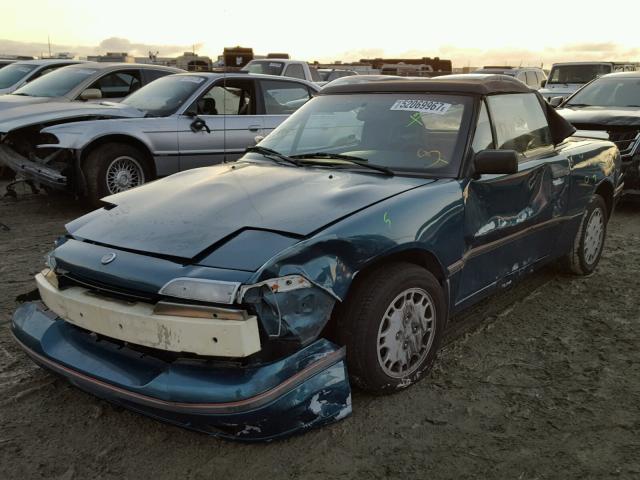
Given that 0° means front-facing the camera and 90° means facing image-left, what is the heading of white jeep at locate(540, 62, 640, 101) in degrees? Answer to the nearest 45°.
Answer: approximately 45°

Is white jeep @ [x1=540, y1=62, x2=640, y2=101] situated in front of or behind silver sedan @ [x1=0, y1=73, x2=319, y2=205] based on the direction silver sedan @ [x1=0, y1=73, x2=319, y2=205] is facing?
behind

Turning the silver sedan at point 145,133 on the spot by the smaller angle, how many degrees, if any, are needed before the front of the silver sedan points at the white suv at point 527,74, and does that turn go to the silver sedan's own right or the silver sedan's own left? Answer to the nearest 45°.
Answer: approximately 180°

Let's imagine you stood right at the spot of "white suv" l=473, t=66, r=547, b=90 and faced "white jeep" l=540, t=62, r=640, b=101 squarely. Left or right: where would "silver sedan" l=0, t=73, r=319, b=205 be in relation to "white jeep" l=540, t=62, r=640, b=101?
right

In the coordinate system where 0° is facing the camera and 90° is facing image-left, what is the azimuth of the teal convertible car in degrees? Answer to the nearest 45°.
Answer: approximately 45°
